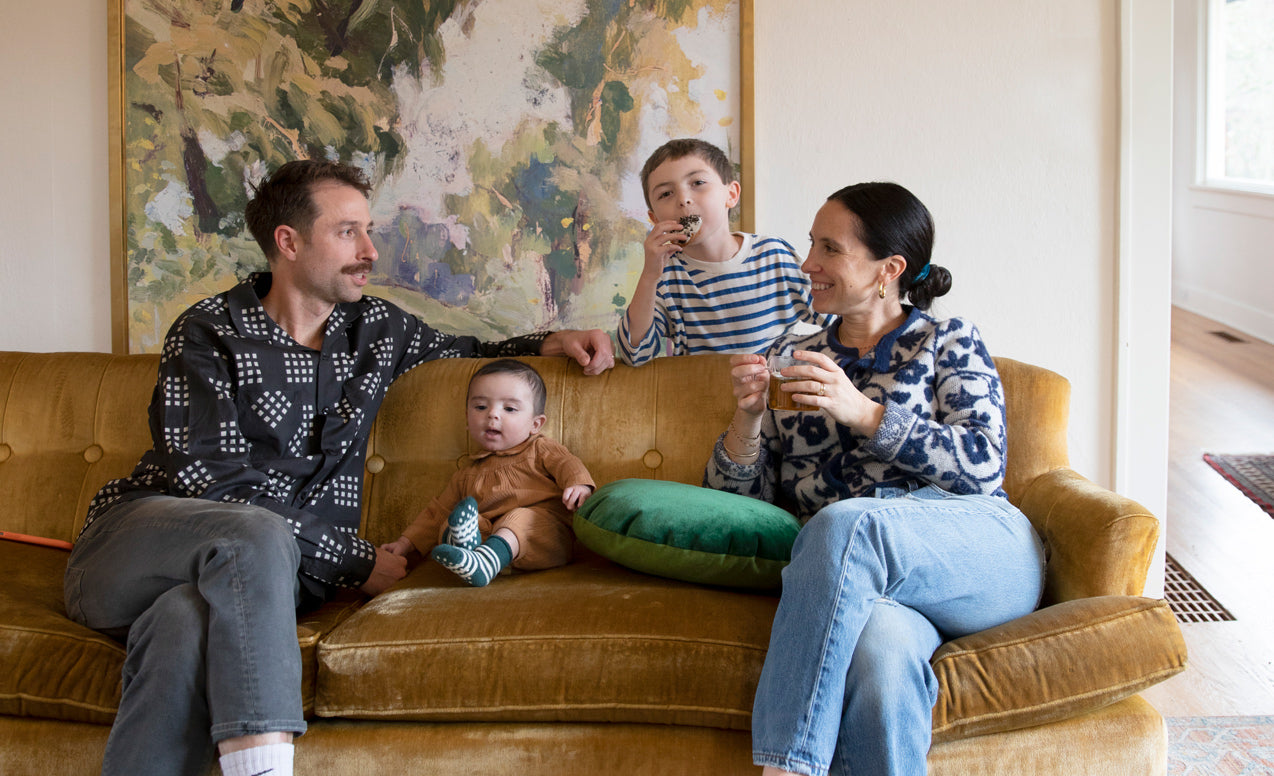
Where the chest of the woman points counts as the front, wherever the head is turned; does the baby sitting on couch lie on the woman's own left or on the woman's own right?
on the woman's own right

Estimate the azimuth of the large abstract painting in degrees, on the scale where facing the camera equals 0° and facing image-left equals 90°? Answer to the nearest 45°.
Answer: approximately 0°

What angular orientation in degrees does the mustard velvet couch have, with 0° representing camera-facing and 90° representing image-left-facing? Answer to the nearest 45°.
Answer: approximately 0°
